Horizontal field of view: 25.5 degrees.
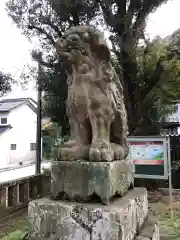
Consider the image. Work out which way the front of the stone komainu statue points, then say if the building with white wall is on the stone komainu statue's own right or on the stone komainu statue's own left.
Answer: on the stone komainu statue's own right

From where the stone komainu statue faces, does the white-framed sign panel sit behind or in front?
behind

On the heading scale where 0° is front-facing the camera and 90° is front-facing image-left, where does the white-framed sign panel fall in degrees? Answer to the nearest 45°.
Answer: approximately 0°

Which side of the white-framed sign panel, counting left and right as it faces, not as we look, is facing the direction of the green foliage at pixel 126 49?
back

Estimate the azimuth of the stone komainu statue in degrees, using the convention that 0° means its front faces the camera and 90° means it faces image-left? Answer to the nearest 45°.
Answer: approximately 45°

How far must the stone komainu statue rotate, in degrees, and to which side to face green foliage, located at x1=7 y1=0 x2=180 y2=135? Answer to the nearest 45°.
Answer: approximately 135° to its right
